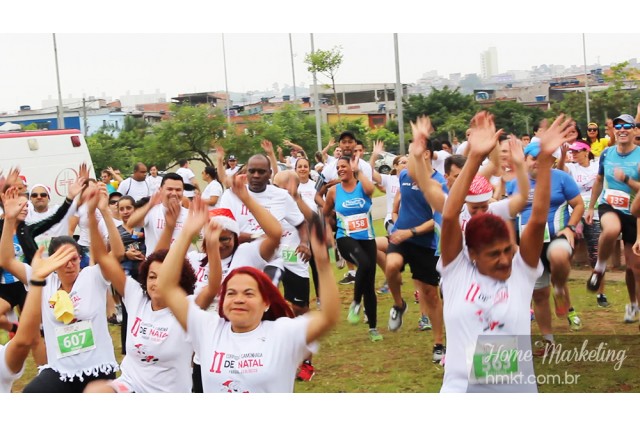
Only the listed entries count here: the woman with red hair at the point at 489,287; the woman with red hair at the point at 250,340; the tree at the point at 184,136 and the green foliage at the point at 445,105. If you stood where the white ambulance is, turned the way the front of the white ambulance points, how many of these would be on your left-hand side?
2

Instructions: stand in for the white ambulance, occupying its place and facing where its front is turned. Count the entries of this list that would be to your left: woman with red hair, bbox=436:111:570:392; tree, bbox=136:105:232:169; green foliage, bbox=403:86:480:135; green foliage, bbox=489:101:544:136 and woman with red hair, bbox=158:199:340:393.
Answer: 2

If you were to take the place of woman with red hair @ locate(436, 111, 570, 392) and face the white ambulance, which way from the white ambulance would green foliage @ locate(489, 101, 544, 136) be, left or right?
right

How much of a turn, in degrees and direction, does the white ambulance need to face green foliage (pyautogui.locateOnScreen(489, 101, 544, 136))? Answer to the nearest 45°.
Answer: approximately 135° to its right

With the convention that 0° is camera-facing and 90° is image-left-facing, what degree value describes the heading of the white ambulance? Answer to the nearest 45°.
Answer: approximately 90°

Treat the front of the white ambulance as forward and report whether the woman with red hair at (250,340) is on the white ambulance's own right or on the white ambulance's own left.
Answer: on the white ambulance's own left

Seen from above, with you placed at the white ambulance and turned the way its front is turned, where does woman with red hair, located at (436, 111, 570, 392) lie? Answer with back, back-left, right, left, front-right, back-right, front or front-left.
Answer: left

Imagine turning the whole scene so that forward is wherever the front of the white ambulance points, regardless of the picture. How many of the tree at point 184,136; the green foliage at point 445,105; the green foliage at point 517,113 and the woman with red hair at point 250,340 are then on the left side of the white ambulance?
1
